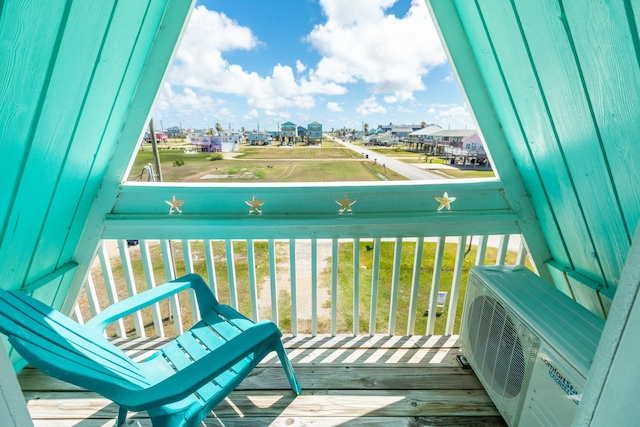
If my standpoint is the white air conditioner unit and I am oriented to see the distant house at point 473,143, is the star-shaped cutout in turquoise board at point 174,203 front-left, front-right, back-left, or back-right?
front-left

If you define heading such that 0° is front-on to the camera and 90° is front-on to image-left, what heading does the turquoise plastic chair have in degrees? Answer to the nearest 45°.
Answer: approximately 225°

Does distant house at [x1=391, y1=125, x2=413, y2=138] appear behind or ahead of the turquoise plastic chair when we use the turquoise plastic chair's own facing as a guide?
ahead

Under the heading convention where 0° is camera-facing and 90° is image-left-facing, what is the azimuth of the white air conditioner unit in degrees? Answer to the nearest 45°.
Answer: approximately 45°
